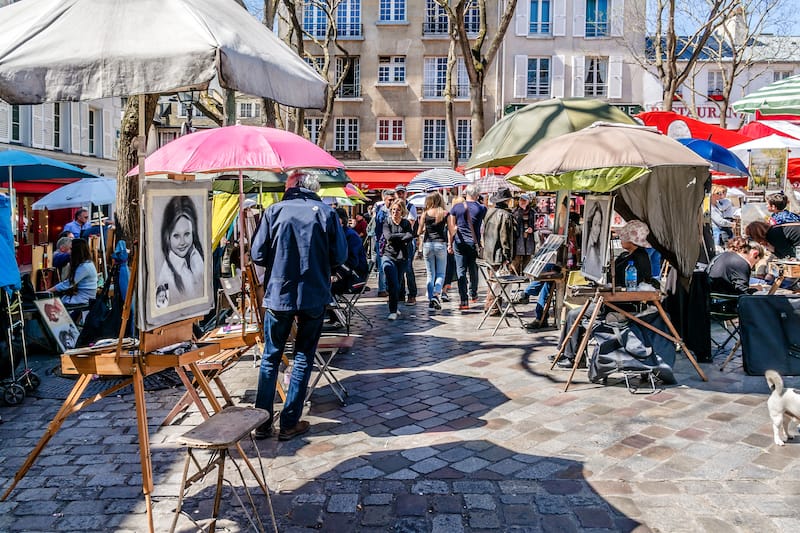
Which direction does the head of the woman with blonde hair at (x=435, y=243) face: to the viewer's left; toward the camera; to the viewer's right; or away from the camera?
away from the camera

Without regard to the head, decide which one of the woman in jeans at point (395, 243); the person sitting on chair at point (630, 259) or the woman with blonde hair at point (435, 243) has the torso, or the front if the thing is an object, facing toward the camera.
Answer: the woman in jeans

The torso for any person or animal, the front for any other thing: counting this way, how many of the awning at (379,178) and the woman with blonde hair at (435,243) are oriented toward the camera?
1

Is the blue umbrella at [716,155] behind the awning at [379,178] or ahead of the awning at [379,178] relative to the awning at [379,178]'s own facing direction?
ahead

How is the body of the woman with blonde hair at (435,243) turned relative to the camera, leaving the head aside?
away from the camera

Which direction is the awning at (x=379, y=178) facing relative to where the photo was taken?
toward the camera

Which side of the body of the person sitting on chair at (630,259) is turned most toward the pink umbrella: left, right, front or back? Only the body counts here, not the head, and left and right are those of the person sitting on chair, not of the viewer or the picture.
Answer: front

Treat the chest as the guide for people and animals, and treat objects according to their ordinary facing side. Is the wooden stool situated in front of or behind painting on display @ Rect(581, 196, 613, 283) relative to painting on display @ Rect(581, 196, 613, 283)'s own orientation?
in front

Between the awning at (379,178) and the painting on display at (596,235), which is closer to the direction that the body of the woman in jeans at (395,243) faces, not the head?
the painting on display

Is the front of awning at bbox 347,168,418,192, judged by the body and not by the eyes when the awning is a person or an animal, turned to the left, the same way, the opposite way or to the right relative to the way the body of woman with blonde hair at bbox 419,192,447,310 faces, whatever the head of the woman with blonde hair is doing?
the opposite way

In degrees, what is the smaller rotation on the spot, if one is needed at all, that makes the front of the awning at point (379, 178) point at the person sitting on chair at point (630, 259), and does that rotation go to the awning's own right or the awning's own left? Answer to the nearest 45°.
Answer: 0° — it already faces them

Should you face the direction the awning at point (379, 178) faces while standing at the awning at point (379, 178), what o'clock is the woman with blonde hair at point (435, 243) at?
The woman with blonde hair is roughly at 12 o'clock from the awning.

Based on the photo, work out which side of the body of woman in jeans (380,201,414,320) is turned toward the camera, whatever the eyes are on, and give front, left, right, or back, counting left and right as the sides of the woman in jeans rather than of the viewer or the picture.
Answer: front

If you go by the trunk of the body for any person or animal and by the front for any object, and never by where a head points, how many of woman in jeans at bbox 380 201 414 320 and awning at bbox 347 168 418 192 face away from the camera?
0

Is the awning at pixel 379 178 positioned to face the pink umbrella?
yes
